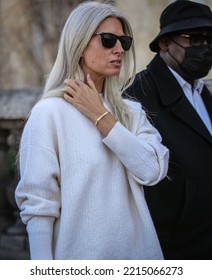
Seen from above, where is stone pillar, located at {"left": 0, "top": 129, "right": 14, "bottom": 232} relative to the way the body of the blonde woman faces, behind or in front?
behind

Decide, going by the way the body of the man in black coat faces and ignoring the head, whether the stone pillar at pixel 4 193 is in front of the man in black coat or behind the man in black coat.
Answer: behind

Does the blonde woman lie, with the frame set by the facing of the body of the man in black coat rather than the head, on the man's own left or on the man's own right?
on the man's own right

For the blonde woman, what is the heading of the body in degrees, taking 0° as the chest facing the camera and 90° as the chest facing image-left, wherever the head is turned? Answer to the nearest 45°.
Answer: approximately 315°

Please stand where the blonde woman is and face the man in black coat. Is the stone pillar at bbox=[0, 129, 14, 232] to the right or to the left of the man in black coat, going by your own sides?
left

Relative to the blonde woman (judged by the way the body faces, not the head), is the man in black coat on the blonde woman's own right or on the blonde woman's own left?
on the blonde woman's own left

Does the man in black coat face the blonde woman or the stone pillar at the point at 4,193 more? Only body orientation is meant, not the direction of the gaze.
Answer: the blonde woman

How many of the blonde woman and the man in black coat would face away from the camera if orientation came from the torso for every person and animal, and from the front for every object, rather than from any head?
0

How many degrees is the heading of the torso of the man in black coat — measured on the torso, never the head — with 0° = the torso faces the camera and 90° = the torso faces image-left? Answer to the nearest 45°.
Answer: approximately 315°
